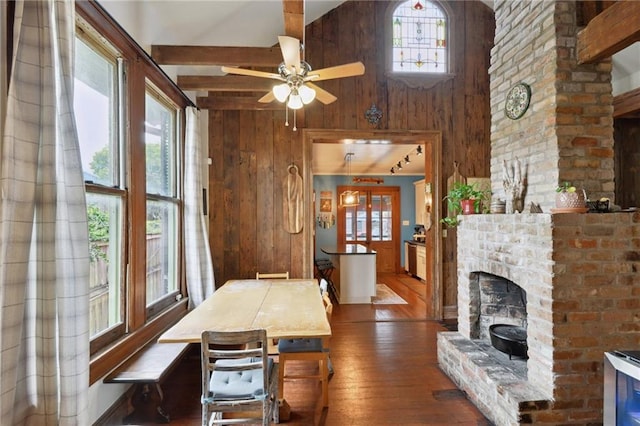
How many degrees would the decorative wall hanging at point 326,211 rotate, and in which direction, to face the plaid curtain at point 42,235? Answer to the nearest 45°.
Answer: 0° — it already faces it

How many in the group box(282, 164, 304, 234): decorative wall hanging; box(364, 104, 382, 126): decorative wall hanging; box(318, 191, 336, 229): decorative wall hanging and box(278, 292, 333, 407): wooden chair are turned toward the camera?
3

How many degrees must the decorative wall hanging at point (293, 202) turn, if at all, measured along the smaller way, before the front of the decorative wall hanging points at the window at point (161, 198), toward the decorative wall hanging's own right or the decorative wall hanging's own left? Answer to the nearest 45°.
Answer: approximately 45° to the decorative wall hanging's own right

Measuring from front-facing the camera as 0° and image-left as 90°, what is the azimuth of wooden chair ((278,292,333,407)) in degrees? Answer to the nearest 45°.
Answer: approximately 90°

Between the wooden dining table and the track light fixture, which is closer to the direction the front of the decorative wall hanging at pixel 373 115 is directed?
the wooden dining table

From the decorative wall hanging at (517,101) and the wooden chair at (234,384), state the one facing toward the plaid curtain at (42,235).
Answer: the decorative wall hanging

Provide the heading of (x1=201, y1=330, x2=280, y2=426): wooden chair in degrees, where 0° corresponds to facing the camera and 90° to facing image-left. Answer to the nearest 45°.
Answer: approximately 180°

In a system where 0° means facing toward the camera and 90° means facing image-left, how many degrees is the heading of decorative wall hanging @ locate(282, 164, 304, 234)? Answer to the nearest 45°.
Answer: approximately 0°
